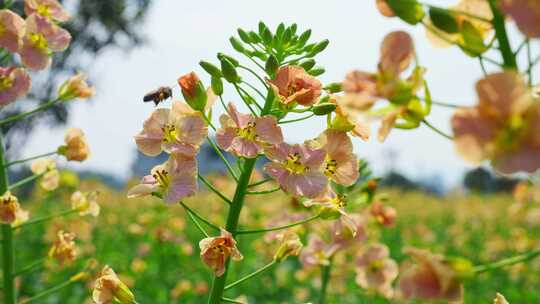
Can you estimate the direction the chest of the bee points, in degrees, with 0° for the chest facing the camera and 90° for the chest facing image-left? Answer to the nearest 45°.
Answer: approximately 270°

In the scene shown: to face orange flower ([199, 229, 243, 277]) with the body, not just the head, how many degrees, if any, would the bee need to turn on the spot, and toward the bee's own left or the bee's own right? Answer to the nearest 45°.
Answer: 0° — it already faces it

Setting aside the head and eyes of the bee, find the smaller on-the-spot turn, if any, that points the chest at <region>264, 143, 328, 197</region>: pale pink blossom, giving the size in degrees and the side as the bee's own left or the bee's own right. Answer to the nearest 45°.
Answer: approximately 45° to the bee's own right
